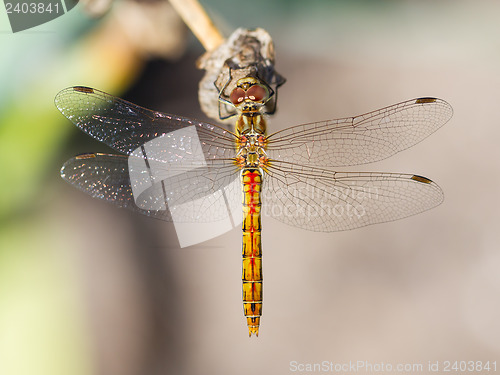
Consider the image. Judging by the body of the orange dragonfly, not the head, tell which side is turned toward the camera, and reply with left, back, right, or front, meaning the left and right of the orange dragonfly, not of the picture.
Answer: back
